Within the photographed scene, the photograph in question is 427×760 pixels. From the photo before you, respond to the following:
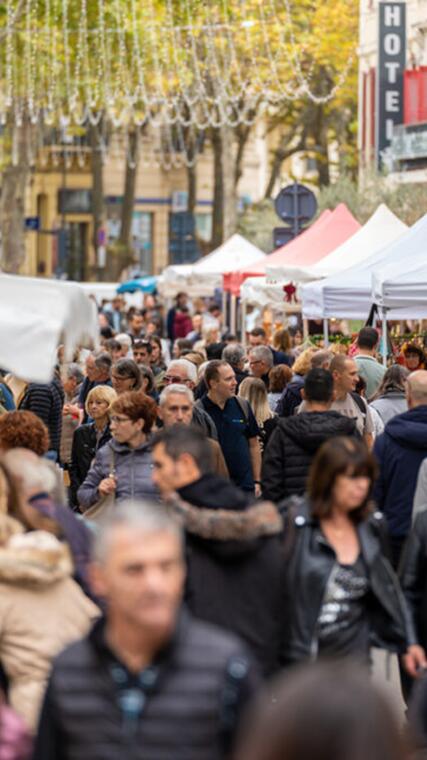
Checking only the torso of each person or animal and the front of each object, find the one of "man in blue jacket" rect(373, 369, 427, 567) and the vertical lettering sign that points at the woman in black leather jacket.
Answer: the vertical lettering sign

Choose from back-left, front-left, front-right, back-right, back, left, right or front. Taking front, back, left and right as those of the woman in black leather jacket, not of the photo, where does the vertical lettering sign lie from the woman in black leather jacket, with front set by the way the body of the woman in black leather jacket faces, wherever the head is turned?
back-left

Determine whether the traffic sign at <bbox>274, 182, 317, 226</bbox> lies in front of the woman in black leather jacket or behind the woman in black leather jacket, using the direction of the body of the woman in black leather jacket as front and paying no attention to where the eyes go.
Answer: behind

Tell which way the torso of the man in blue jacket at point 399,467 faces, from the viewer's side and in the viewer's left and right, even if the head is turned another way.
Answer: facing away from the viewer

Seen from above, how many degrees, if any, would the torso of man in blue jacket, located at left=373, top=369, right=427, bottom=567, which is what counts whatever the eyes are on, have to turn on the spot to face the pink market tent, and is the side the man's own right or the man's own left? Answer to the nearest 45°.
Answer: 0° — they already face it

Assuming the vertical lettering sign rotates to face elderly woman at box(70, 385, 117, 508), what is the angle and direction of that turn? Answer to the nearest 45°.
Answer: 0° — it already faces them

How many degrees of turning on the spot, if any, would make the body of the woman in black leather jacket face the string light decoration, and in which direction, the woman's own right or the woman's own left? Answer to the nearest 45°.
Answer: approximately 135° to the woman's own left

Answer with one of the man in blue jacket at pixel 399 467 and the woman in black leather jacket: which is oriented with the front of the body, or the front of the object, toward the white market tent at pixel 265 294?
the man in blue jacket

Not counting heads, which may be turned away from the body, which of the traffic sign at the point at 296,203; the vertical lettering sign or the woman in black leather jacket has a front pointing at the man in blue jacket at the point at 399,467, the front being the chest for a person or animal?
the vertical lettering sign

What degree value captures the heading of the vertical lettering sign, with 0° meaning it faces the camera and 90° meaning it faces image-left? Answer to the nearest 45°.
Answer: approximately 0°
